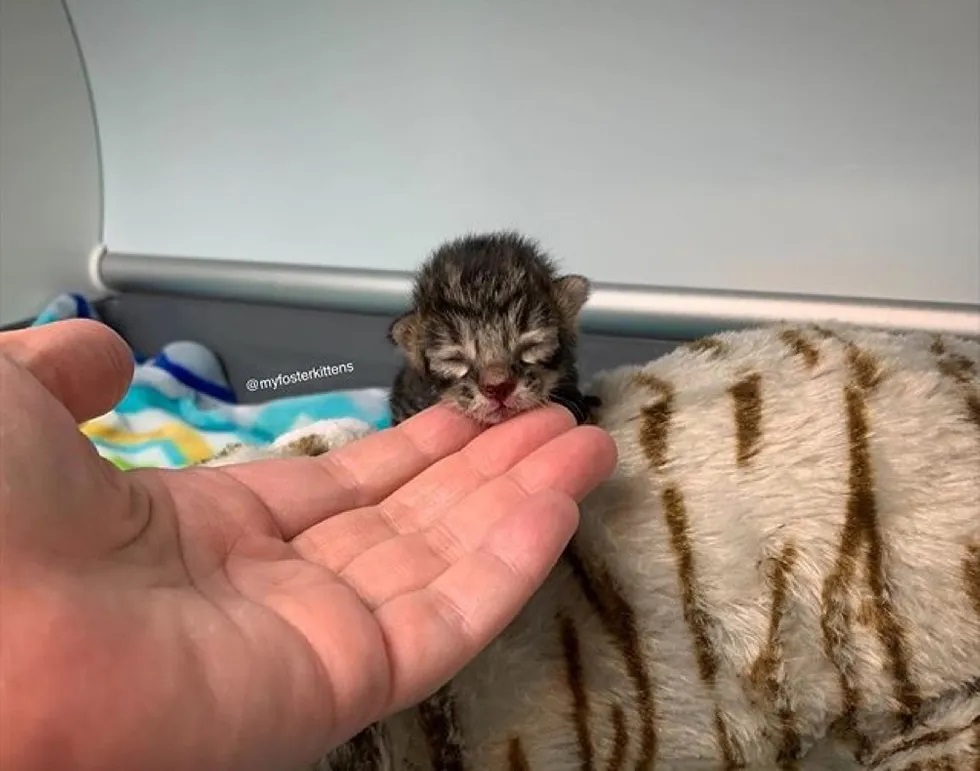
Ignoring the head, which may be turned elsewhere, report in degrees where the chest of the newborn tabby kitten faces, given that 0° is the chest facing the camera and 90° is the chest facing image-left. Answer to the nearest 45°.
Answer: approximately 0°

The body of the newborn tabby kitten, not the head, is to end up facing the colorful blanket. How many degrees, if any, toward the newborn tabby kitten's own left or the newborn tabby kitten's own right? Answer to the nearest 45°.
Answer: approximately 135° to the newborn tabby kitten's own right
